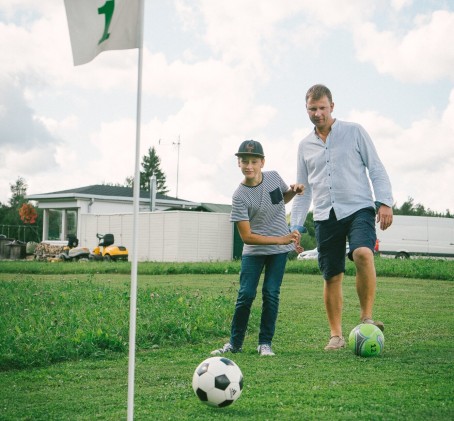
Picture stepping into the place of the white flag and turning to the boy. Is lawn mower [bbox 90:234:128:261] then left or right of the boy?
left

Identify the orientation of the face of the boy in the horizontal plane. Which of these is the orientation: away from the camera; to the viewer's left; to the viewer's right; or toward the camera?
toward the camera

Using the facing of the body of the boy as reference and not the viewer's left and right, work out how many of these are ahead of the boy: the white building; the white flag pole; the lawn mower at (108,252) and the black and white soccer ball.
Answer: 2

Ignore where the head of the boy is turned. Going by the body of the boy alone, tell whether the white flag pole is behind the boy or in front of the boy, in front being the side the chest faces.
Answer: in front

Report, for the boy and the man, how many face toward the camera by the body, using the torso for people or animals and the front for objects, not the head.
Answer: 2

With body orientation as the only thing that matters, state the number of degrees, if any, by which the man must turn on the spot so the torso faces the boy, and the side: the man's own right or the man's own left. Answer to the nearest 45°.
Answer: approximately 90° to the man's own right

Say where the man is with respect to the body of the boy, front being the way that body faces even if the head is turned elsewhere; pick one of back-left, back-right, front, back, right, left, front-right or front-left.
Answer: left

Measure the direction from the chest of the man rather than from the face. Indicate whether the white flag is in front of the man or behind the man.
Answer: in front

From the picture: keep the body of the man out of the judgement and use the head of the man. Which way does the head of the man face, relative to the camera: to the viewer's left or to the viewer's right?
to the viewer's left

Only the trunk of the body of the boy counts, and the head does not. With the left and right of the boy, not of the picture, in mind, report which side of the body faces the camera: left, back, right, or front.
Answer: front

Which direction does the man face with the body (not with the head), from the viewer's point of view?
toward the camera

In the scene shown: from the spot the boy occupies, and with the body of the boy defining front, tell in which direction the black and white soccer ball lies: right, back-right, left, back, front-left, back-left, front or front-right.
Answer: front

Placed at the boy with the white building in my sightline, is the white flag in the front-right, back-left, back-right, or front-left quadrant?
back-left

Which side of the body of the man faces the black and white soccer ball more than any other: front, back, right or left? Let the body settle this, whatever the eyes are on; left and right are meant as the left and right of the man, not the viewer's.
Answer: front

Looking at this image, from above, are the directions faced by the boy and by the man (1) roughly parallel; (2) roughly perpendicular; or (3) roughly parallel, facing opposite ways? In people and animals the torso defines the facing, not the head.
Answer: roughly parallel

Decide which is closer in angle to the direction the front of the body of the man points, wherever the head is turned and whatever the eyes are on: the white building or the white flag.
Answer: the white flag
